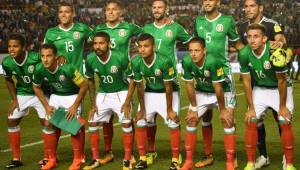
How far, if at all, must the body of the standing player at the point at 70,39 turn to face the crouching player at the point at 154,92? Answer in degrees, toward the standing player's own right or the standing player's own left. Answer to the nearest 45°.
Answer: approximately 45° to the standing player's own left

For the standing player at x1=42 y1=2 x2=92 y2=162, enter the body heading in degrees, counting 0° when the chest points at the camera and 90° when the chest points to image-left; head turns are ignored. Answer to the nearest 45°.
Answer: approximately 0°

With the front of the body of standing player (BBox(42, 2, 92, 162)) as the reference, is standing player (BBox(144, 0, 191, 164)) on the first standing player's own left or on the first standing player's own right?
on the first standing player's own left

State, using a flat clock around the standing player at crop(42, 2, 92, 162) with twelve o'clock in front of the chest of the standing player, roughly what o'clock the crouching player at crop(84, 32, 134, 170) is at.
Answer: The crouching player is roughly at 11 o'clock from the standing player.

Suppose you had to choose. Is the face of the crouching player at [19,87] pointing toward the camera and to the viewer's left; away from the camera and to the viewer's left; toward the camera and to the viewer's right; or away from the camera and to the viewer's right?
toward the camera and to the viewer's left

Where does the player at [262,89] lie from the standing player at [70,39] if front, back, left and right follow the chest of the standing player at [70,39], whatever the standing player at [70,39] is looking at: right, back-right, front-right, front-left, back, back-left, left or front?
front-left

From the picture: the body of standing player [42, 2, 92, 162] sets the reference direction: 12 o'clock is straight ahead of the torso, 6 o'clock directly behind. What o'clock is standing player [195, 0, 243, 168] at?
standing player [195, 0, 243, 168] is roughly at 10 o'clock from standing player [42, 2, 92, 162].

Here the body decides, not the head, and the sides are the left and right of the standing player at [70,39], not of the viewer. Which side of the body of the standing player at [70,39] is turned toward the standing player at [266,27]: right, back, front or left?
left

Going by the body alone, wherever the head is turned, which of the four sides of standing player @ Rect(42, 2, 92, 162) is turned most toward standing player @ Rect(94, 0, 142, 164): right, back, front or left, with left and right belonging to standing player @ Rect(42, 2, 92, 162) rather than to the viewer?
left
